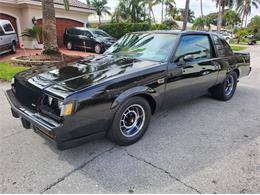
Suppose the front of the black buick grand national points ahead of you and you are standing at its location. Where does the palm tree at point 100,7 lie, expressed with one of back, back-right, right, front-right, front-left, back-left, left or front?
back-right

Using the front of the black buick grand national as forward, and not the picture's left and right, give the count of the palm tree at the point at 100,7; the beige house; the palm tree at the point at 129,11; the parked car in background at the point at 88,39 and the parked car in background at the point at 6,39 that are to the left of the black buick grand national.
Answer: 0

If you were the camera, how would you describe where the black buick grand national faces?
facing the viewer and to the left of the viewer

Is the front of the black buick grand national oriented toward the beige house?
no

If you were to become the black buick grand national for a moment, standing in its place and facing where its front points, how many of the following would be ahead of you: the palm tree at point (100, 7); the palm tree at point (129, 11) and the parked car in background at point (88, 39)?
0

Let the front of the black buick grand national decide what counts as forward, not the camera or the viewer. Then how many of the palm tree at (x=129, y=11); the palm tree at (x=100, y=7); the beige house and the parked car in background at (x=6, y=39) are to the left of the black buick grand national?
0

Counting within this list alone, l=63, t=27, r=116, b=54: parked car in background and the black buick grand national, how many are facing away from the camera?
0

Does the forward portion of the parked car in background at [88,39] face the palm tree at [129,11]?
no

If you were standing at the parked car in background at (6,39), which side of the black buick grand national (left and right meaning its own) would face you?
right
